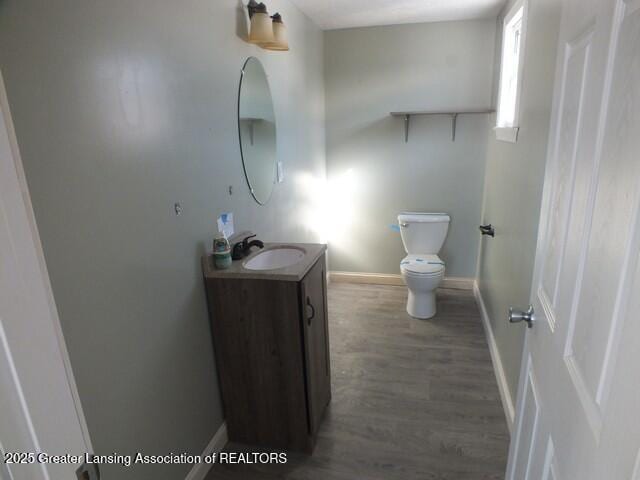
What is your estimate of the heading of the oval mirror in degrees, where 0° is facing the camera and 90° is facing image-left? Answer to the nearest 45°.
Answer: approximately 315°

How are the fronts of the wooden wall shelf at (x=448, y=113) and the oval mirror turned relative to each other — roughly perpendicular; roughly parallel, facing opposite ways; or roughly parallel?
roughly perpendicular

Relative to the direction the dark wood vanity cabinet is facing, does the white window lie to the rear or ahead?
ahead

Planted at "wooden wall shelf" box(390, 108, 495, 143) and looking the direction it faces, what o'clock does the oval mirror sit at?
The oval mirror is roughly at 1 o'clock from the wooden wall shelf.

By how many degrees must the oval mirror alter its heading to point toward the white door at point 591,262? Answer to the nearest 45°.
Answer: approximately 45° to its right

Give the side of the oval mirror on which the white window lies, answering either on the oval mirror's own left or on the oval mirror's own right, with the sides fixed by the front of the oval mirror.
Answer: on the oval mirror's own left

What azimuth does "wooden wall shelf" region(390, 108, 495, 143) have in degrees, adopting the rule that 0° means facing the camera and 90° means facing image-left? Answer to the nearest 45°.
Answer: approximately 0°

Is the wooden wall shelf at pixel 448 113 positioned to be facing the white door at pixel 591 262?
yes

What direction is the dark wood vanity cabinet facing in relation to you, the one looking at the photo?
facing to the right of the viewer

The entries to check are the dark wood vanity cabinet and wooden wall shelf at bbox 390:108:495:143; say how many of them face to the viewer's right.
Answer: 1

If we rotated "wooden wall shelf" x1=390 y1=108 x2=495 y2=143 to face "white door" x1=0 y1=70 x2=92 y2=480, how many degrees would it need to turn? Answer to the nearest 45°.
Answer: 0° — it already faces it
